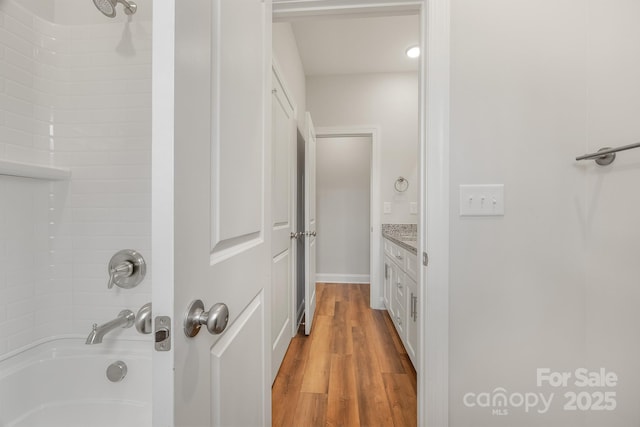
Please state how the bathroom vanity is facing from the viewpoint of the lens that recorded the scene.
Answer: facing to the left of the viewer

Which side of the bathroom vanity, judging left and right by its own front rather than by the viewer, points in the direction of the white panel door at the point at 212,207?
left
